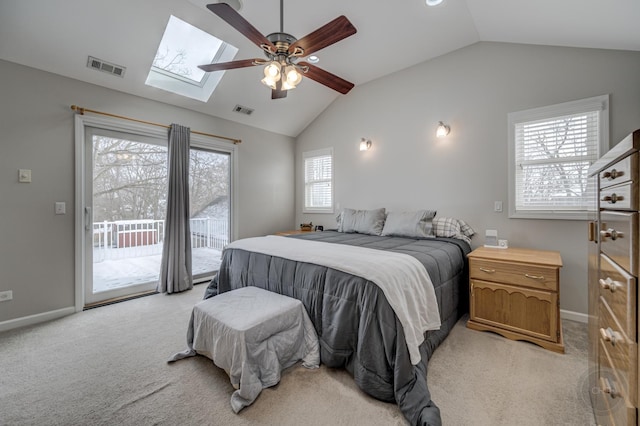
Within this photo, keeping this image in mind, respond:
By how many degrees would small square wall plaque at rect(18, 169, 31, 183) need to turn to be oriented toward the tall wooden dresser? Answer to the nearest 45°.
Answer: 0° — it already faces it

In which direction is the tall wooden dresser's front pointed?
to the viewer's left

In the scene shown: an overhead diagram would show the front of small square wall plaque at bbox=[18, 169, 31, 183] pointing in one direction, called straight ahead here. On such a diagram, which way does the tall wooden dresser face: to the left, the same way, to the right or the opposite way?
the opposite way

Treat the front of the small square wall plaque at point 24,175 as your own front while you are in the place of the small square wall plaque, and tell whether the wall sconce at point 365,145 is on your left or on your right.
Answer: on your left

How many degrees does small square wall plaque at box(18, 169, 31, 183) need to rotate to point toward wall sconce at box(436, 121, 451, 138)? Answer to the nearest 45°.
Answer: approximately 45° to its left
